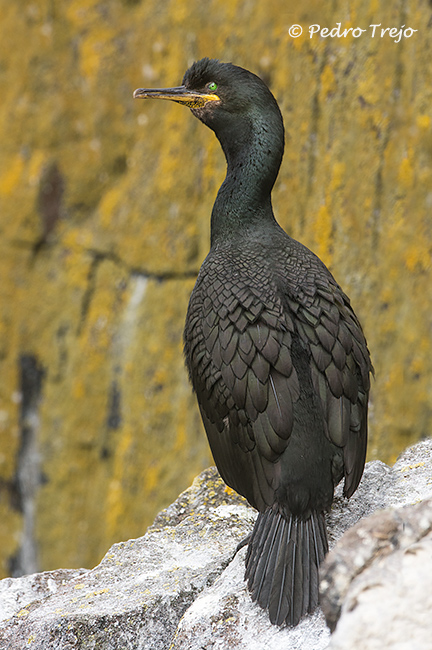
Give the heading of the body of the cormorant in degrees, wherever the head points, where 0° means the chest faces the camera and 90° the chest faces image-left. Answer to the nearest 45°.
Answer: approximately 135°

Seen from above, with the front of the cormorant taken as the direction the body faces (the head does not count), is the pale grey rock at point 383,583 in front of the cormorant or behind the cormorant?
behind
